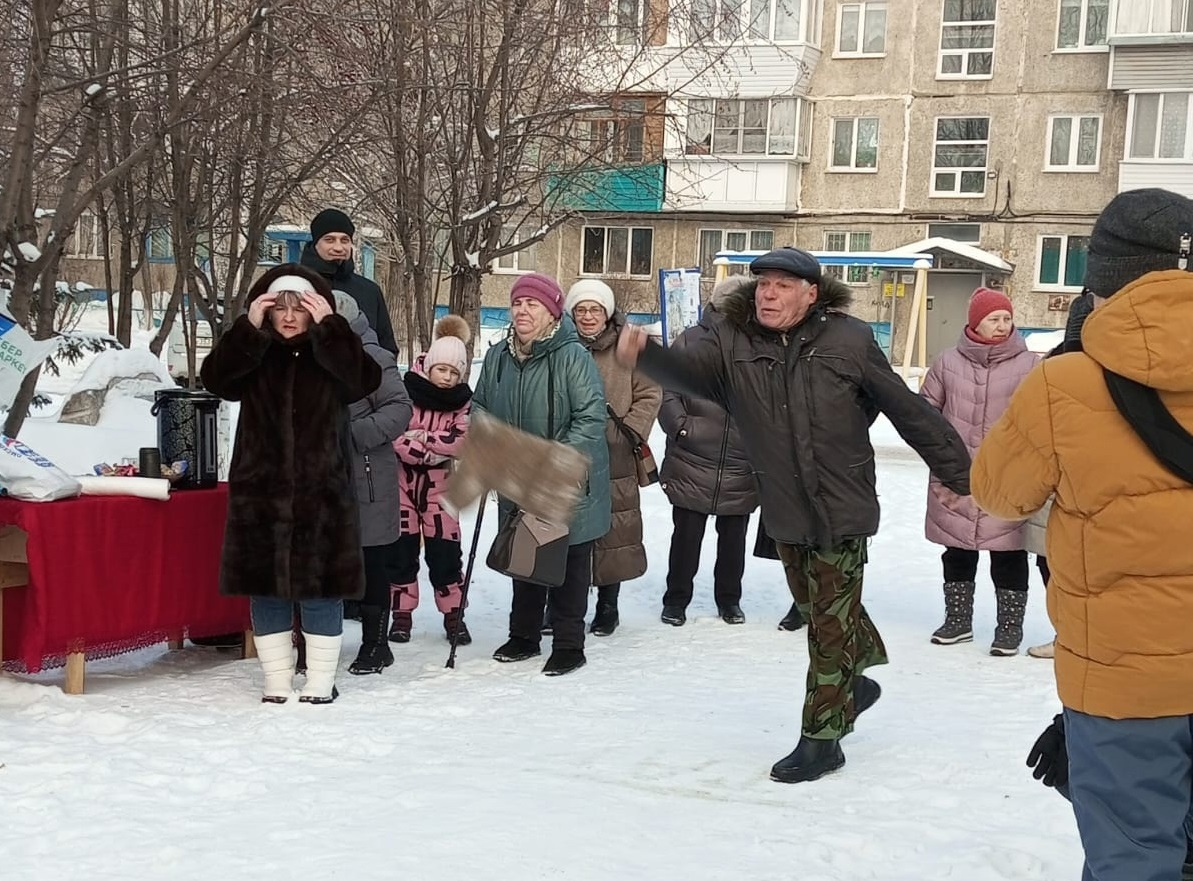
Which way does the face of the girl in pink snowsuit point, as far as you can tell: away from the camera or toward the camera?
toward the camera

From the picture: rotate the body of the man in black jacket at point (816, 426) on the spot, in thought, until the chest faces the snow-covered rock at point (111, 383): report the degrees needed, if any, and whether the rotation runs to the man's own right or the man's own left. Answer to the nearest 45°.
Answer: approximately 90° to the man's own right

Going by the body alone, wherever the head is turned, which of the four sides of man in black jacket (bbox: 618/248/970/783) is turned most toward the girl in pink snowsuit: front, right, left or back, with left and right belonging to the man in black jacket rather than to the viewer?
right

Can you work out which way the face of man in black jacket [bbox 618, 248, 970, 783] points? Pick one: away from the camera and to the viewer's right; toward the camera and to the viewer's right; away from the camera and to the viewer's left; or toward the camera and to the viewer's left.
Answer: toward the camera and to the viewer's left

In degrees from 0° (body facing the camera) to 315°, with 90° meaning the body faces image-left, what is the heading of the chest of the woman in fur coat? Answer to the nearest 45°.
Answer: approximately 0°

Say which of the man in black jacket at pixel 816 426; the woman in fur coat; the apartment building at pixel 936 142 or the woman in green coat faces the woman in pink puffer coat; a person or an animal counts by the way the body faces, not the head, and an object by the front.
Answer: the apartment building

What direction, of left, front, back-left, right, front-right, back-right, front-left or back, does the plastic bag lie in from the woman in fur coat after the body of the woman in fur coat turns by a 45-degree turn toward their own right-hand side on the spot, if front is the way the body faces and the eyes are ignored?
front-right

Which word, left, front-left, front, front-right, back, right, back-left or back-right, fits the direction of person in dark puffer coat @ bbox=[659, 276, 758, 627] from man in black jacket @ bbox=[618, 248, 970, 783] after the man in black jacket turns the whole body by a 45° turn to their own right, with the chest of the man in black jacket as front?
right

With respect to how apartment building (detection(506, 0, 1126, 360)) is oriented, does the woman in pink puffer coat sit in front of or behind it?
in front

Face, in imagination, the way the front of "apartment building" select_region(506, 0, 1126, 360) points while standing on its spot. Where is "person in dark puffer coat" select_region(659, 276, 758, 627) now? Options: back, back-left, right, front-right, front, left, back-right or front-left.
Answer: front

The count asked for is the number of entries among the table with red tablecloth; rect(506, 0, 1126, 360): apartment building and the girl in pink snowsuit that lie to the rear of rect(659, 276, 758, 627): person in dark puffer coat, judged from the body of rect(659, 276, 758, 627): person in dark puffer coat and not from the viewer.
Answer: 1

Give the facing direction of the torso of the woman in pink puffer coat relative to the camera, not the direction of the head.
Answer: toward the camera
